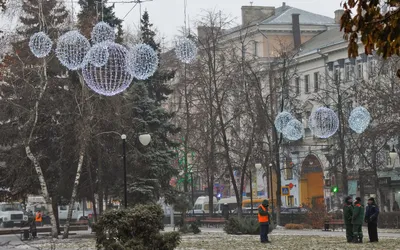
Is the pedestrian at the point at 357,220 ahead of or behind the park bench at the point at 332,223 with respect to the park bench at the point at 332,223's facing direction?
ahead

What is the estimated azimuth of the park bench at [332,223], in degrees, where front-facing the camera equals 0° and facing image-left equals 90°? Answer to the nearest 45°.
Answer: approximately 0°
